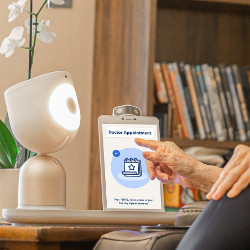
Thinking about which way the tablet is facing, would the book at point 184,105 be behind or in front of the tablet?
behind

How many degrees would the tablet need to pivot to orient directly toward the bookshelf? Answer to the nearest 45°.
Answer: approximately 180°

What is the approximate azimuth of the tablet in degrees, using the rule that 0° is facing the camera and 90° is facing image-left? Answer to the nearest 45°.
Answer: approximately 0°

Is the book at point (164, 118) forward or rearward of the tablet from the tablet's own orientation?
rearward

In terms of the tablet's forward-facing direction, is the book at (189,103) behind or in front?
behind

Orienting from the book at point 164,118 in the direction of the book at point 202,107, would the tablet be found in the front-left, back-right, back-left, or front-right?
back-right

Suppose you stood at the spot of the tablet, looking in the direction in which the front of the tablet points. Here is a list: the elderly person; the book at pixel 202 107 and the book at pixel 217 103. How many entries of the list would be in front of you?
1

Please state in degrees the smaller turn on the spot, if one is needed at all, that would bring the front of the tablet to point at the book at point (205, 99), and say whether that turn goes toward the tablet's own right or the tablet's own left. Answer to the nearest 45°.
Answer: approximately 180°

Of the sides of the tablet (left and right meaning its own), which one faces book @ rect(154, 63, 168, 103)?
back

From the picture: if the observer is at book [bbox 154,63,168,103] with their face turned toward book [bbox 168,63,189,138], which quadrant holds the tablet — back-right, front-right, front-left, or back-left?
back-right

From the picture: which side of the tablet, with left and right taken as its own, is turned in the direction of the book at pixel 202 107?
back

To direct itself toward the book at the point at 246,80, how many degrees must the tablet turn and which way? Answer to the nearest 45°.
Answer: approximately 135° to its left

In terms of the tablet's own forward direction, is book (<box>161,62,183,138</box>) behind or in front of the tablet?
behind
